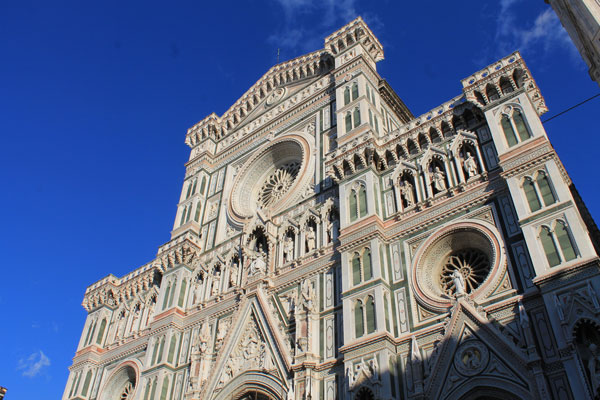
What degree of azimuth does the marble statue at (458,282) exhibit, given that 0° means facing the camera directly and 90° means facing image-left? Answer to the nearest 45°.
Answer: approximately 45°

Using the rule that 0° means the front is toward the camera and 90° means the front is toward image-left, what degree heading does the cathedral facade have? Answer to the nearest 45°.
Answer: approximately 45°
